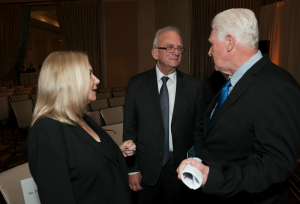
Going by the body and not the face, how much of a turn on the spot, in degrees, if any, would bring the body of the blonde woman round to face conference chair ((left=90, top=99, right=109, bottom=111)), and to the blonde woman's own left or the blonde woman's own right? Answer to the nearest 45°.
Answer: approximately 90° to the blonde woman's own left

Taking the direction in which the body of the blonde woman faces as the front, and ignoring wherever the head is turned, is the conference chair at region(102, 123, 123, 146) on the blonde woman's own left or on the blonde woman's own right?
on the blonde woman's own left

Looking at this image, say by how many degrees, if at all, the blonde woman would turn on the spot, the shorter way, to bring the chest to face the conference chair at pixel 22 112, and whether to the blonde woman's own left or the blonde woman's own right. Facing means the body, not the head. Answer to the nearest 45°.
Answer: approximately 90° to the blonde woman's own left

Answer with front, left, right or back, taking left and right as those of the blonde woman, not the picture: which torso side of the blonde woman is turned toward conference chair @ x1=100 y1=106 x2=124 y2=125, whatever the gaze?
left

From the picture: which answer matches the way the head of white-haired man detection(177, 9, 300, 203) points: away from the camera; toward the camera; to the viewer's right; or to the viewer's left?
to the viewer's left

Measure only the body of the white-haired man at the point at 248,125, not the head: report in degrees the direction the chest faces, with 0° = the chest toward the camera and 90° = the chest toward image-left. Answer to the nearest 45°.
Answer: approximately 90°

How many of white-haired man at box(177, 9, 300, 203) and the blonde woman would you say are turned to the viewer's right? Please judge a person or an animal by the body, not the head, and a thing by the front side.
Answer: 1

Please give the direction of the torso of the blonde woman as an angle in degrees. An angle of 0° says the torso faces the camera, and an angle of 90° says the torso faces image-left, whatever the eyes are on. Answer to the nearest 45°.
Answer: approximately 270°

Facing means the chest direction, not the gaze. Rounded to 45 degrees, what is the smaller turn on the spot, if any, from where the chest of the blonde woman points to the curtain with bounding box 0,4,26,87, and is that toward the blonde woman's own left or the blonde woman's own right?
approximately 90° to the blonde woman's own left
